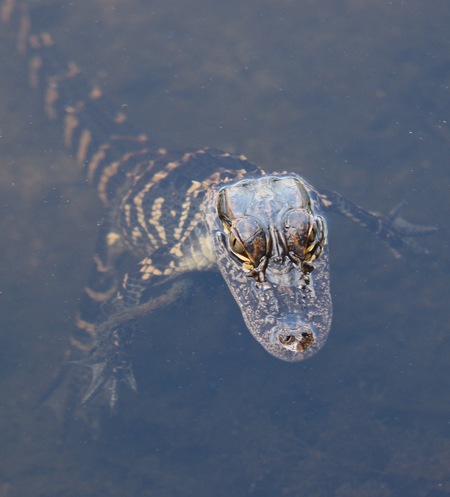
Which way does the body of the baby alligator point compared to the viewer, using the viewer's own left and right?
facing the viewer and to the right of the viewer
